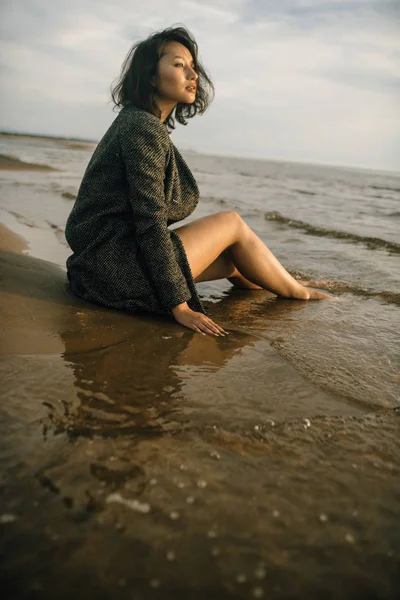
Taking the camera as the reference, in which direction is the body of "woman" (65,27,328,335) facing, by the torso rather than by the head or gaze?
to the viewer's right
